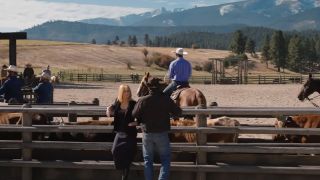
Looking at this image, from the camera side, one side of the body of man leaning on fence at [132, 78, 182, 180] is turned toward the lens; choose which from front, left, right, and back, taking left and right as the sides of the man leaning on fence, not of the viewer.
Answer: back

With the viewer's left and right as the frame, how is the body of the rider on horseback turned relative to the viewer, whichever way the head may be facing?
facing away from the viewer and to the left of the viewer

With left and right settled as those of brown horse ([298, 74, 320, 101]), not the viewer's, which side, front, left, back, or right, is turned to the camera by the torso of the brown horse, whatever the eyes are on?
left

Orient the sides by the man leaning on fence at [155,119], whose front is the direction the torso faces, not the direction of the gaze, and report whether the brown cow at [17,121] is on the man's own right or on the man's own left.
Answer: on the man's own left

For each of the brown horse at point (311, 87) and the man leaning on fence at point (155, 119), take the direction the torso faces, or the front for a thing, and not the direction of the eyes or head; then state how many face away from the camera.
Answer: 1

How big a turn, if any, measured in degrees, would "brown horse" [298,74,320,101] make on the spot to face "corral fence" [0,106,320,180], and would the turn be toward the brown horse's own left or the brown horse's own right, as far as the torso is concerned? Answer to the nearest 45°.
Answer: approximately 90° to the brown horse's own left

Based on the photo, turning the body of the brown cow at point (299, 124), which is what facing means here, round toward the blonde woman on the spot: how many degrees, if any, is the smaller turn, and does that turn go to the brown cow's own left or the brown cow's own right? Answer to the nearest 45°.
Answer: approximately 45° to the brown cow's own left

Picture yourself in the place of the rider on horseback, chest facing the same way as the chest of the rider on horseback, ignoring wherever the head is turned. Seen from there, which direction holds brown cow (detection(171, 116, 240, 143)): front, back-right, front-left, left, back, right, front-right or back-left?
back-left

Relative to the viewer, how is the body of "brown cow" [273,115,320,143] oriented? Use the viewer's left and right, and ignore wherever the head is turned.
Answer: facing to the left of the viewer
